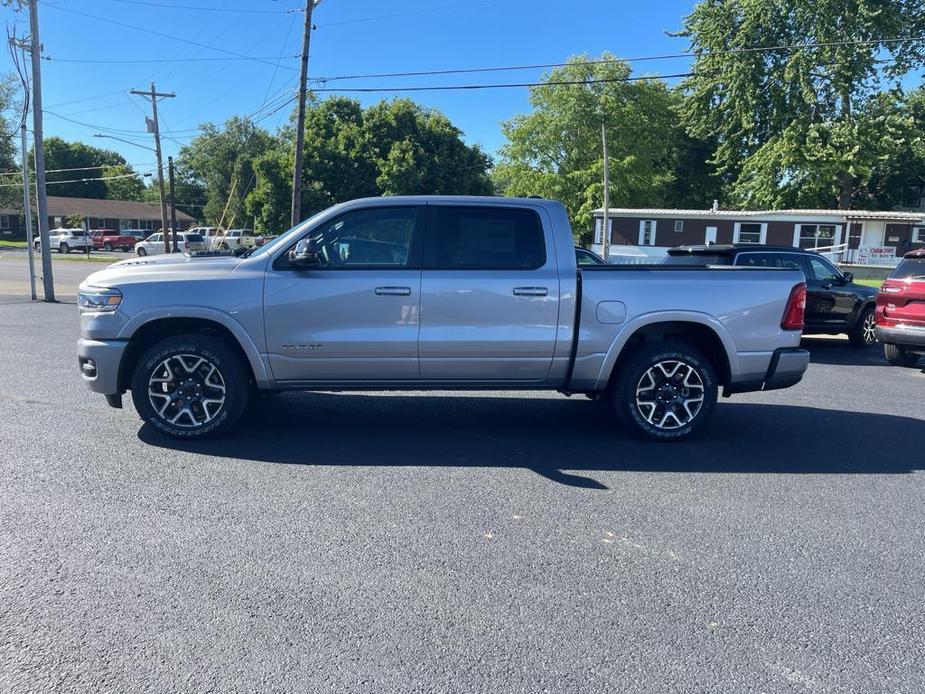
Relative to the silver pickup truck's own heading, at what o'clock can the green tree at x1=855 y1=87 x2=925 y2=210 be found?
The green tree is roughly at 4 o'clock from the silver pickup truck.

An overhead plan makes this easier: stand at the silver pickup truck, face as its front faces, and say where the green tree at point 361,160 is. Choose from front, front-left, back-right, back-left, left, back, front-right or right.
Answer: right

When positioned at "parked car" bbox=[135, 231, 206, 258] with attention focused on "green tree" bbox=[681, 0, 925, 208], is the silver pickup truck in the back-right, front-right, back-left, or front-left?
front-right

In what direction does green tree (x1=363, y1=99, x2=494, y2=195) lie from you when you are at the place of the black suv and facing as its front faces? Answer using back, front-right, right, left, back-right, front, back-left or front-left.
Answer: left

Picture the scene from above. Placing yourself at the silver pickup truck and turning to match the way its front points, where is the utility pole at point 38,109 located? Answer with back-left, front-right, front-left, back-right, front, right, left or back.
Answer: front-right

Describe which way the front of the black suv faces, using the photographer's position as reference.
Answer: facing away from the viewer and to the right of the viewer

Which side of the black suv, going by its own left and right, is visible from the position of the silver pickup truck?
back

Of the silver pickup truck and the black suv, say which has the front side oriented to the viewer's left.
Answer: the silver pickup truck

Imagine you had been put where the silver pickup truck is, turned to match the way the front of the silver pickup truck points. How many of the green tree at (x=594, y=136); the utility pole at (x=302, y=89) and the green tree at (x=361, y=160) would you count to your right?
3

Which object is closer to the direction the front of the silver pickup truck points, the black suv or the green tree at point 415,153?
the green tree

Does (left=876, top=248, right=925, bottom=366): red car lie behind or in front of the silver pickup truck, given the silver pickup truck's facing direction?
behind

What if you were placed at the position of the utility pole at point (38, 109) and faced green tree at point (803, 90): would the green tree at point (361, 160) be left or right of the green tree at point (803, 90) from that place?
left

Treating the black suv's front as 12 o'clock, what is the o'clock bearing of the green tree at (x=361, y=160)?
The green tree is roughly at 9 o'clock from the black suv.

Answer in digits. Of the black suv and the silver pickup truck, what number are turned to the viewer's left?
1

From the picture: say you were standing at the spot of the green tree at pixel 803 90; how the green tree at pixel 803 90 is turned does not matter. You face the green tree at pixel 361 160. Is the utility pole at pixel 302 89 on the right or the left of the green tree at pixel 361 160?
left

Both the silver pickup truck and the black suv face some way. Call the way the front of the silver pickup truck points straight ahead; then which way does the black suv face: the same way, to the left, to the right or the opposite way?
the opposite way

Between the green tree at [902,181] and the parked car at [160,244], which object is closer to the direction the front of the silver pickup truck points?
the parked car

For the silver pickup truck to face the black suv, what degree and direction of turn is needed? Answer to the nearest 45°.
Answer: approximately 135° to its right

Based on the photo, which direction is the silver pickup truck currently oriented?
to the viewer's left

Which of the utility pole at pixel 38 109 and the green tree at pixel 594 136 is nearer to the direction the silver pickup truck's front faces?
the utility pole
